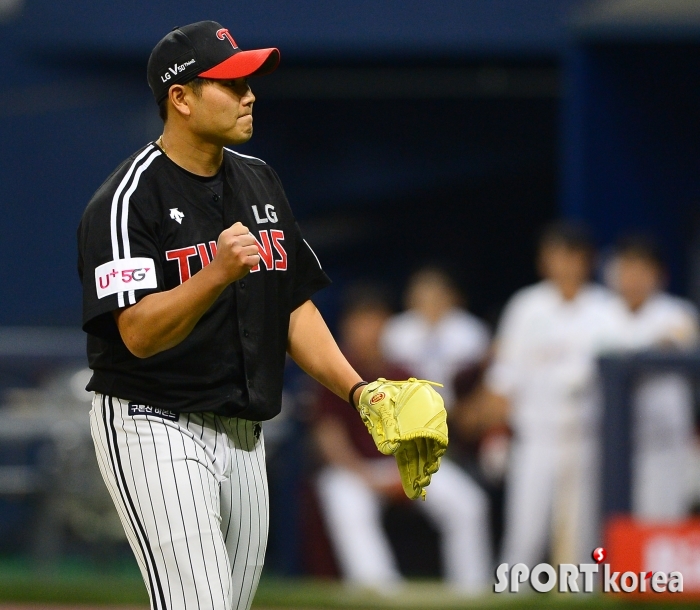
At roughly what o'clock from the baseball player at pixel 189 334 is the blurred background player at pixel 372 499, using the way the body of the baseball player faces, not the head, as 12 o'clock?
The blurred background player is roughly at 8 o'clock from the baseball player.

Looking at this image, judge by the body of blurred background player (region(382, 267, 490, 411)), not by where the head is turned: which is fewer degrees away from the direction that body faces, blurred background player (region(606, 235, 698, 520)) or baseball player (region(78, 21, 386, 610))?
the baseball player

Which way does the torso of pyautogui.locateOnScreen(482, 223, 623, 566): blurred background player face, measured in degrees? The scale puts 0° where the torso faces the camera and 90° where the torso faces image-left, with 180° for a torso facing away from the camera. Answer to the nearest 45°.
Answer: approximately 0°

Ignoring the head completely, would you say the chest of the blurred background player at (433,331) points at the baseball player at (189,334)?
yes

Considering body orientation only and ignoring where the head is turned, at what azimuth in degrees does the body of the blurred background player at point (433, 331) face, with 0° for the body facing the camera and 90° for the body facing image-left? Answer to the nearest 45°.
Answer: approximately 0°
